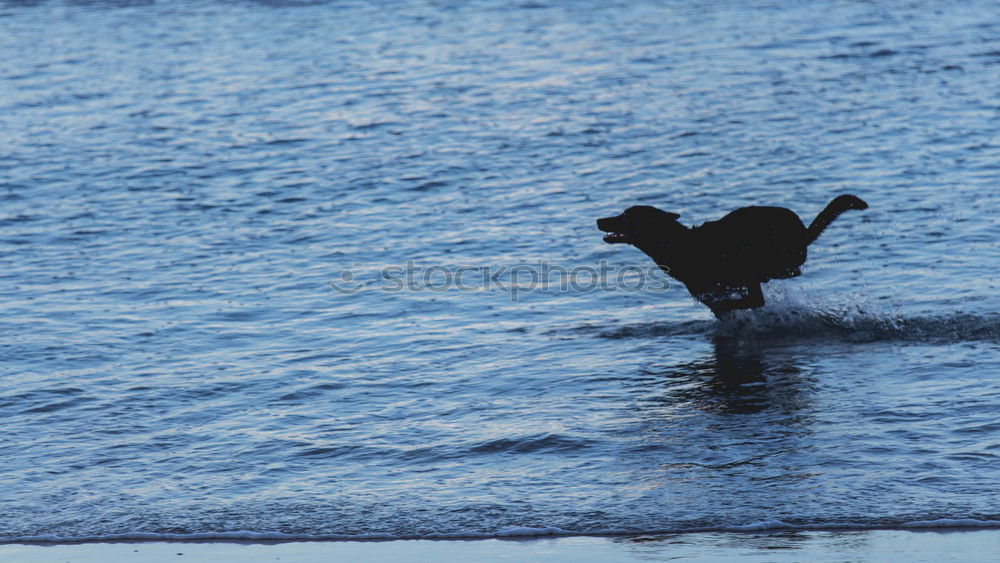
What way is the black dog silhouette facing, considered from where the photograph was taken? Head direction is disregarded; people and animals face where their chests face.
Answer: facing to the left of the viewer

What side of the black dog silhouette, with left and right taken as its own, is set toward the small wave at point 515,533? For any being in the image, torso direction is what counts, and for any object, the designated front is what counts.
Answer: left
